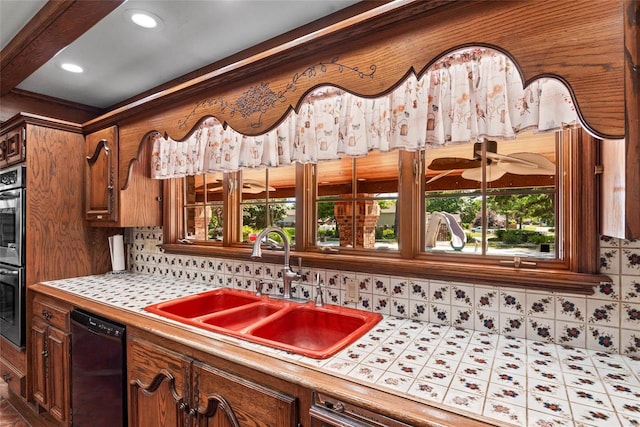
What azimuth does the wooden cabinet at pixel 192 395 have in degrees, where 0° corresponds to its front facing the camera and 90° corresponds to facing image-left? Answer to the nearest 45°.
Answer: approximately 45°

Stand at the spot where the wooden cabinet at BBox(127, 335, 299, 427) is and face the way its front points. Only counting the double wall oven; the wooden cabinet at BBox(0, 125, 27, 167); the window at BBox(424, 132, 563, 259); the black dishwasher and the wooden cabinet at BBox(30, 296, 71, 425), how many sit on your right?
4

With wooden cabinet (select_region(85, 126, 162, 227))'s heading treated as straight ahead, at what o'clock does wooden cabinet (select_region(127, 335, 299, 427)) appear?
wooden cabinet (select_region(127, 335, 299, 427)) is roughly at 10 o'clock from wooden cabinet (select_region(85, 126, 162, 227)).

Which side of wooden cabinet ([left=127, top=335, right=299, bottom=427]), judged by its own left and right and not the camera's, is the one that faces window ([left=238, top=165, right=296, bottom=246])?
back

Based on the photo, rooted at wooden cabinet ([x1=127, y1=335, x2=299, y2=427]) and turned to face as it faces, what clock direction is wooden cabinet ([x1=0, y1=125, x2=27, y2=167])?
wooden cabinet ([x1=0, y1=125, x2=27, y2=167]) is roughly at 3 o'clock from wooden cabinet ([x1=127, y1=335, x2=299, y2=427]).

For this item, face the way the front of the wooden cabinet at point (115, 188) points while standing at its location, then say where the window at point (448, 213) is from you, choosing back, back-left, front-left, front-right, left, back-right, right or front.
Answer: left

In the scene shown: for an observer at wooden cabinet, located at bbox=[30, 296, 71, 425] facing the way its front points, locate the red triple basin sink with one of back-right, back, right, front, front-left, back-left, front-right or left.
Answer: left

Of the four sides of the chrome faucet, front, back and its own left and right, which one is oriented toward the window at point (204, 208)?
right

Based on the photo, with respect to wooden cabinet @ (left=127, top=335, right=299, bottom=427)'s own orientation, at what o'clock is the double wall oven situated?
The double wall oven is roughly at 3 o'clock from the wooden cabinet.

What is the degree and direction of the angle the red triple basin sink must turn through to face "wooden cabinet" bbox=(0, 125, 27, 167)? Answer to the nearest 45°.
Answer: approximately 90° to its right
